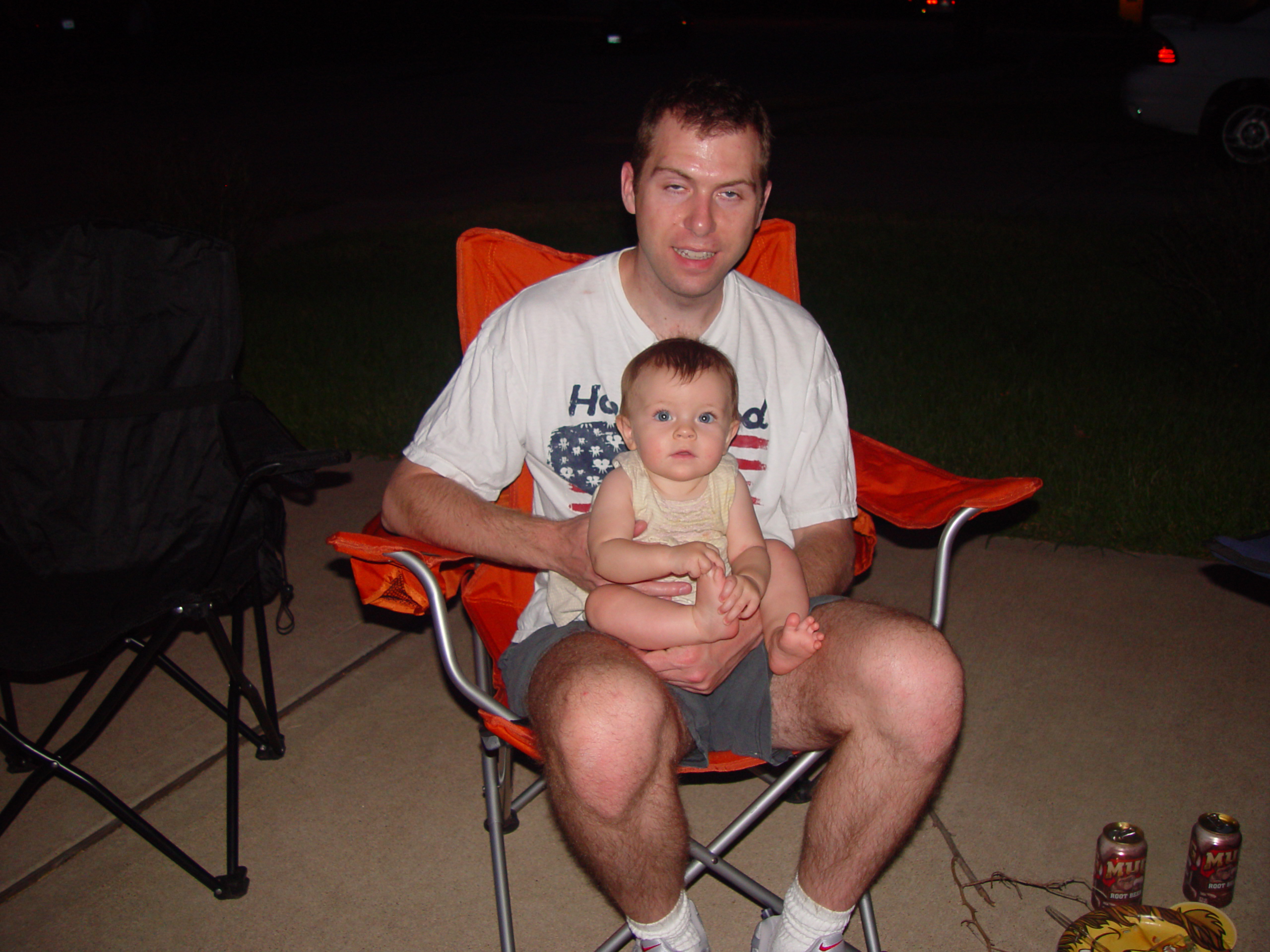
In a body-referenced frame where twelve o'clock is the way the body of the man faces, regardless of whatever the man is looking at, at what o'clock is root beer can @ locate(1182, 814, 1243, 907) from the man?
The root beer can is roughly at 9 o'clock from the man.

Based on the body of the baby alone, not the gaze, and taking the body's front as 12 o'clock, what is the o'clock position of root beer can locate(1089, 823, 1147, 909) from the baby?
The root beer can is roughly at 9 o'clock from the baby.

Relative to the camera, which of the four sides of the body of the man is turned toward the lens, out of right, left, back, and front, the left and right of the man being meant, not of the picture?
front

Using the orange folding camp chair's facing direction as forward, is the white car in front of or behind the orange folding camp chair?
behind

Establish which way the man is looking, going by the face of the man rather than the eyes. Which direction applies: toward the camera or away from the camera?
toward the camera

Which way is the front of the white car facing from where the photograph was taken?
facing to the right of the viewer

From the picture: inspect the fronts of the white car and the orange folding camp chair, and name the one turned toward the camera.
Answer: the orange folding camp chair

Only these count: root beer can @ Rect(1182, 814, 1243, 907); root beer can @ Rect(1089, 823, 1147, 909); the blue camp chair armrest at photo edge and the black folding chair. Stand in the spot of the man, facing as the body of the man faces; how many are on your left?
3

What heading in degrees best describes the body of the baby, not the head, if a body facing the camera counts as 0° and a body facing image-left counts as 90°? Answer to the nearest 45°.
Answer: approximately 0°

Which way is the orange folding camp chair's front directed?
toward the camera

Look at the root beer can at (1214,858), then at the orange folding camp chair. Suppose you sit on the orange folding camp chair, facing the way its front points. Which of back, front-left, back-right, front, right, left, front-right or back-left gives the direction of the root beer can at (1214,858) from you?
left

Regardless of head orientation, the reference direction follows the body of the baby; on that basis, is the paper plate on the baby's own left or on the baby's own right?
on the baby's own left

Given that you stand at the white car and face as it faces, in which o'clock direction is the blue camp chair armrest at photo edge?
The blue camp chair armrest at photo edge is roughly at 3 o'clock from the white car.

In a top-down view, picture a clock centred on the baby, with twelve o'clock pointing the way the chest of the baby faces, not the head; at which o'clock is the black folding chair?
The black folding chair is roughly at 4 o'clock from the baby.

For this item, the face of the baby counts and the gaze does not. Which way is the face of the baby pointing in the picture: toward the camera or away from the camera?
toward the camera

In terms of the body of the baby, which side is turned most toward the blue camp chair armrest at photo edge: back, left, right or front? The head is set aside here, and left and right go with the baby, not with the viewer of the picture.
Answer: left

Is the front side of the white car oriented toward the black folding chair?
no

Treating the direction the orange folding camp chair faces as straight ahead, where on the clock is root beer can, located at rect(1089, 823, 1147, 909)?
The root beer can is roughly at 9 o'clock from the orange folding camp chair.

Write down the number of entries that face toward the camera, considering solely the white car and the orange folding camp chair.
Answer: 1

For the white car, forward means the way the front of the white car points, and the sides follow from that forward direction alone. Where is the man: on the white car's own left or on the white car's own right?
on the white car's own right
